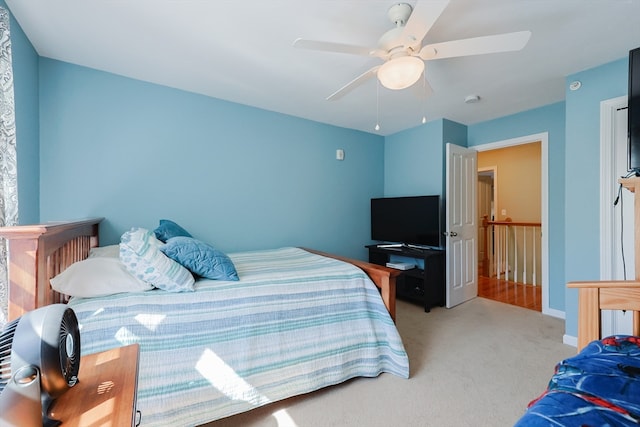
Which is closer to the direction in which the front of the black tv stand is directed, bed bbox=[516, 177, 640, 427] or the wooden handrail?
the bed

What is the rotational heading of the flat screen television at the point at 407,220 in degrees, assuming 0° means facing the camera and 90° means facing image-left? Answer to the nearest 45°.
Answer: approximately 45°

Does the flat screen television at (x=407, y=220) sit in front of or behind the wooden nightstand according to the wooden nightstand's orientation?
in front

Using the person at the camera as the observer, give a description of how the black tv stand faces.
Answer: facing the viewer and to the left of the viewer

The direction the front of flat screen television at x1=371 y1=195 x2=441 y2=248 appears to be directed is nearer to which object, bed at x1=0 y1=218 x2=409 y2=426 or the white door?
the bed

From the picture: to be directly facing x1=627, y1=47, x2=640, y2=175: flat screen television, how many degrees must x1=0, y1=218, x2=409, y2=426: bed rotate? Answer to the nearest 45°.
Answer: approximately 45° to its right

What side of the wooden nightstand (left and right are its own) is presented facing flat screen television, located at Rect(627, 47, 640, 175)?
front

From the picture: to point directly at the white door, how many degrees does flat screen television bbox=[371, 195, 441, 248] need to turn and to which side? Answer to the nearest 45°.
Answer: approximately 135° to its left

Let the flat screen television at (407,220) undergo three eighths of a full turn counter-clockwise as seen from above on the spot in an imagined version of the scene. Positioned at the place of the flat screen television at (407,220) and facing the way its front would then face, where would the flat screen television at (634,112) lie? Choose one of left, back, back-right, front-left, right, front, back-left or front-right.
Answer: front-right

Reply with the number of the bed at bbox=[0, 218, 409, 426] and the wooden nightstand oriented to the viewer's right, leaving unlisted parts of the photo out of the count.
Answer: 2

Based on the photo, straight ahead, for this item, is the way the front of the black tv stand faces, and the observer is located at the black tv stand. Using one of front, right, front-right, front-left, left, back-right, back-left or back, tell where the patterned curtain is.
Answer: front

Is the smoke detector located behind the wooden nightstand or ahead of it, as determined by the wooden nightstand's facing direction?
ahead

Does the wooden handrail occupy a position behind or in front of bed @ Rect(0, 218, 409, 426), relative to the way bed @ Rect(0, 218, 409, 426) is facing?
in front

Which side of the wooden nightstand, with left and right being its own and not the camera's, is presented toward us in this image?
right

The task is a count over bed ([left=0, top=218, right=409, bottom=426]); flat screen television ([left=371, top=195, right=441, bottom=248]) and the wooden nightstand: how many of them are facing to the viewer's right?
2

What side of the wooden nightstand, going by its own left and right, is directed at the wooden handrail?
front

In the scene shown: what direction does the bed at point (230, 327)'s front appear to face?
to the viewer's right
